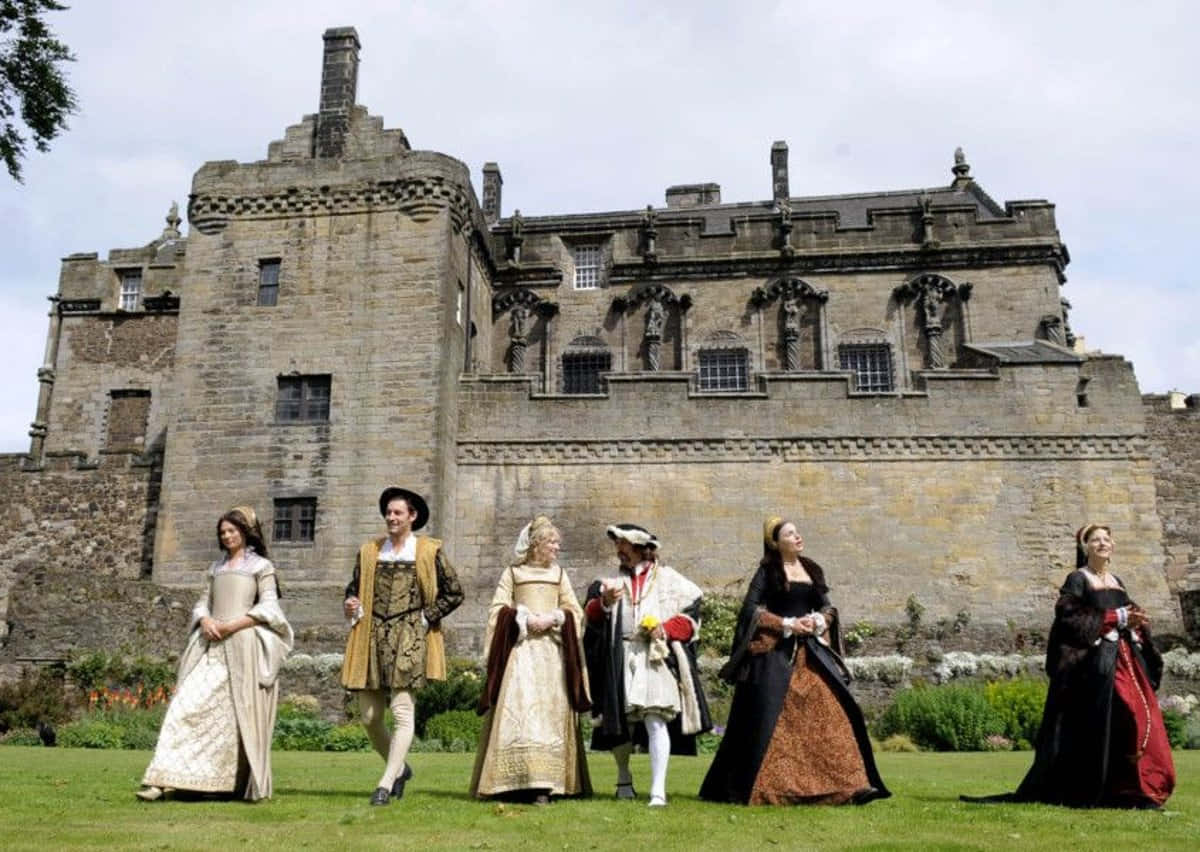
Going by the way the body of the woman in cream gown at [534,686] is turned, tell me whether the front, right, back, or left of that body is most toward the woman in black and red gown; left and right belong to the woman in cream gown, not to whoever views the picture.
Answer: left

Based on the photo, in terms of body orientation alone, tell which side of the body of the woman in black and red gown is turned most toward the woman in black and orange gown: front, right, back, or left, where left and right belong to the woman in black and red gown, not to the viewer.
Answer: right

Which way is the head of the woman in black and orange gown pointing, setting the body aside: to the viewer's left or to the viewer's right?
to the viewer's right

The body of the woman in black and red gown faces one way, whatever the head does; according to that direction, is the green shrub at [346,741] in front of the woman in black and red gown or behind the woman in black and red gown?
behind

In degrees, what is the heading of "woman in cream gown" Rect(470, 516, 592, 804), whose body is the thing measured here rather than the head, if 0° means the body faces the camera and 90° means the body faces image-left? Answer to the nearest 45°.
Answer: approximately 0°

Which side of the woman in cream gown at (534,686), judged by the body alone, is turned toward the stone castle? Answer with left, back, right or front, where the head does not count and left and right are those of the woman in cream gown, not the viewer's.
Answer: back

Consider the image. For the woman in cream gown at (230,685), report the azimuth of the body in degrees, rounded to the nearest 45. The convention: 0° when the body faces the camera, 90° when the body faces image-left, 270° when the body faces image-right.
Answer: approximately 45°

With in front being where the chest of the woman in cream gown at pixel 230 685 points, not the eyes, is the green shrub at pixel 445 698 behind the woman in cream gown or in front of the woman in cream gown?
behind
